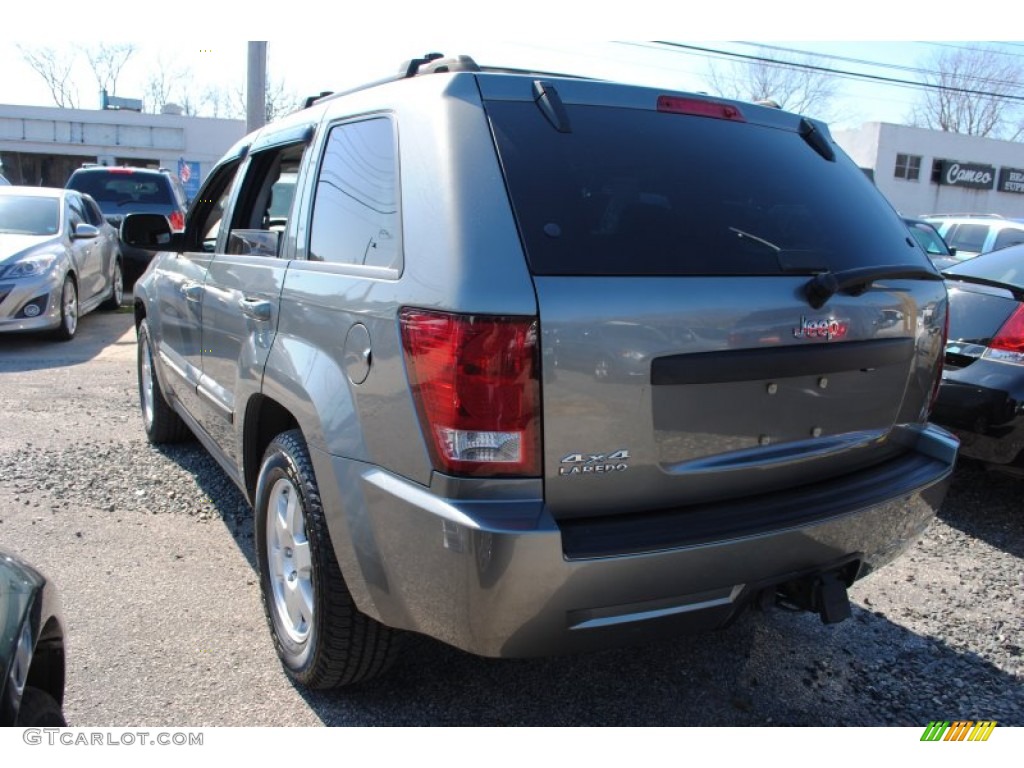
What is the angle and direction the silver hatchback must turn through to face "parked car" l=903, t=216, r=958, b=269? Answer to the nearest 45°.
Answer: approximately 135° to its left

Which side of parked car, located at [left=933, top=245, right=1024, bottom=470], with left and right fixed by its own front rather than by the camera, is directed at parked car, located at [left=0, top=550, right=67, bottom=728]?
back

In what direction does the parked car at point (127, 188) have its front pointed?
away from the camera

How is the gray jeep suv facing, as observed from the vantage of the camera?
facing away from the viewer and to the left of the viewer

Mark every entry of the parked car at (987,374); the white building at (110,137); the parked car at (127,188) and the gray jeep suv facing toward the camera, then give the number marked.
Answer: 1

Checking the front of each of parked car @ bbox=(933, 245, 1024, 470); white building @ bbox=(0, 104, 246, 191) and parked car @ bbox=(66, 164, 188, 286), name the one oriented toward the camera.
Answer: the white building

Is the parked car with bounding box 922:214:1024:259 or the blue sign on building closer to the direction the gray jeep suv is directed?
the blue sign on building

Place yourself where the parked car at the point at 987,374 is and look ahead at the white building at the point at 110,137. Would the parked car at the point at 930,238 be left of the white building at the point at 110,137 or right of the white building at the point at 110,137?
right

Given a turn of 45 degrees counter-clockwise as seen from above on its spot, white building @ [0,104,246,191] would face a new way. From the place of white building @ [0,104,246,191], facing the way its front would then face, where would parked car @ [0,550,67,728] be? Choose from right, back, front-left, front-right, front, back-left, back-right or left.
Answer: front-right

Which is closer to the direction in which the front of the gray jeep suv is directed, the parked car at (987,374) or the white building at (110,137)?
the white building

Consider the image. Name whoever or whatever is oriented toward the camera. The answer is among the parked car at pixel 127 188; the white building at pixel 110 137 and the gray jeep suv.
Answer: the white building

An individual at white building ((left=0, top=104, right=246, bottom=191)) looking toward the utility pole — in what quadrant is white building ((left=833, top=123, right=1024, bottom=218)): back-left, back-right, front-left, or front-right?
front-left

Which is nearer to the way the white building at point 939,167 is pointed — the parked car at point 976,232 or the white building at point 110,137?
the parked car

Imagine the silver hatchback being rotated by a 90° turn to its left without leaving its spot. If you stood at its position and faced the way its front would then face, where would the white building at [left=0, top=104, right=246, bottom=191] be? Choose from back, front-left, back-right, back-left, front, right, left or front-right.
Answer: back-left

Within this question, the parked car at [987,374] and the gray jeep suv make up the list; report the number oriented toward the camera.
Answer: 0

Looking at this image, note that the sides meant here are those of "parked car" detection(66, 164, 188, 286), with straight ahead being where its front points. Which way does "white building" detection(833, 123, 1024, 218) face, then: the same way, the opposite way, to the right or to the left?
the opposite way
